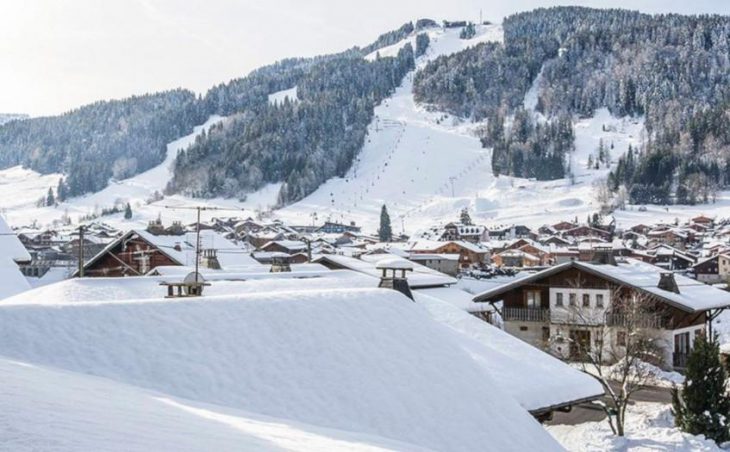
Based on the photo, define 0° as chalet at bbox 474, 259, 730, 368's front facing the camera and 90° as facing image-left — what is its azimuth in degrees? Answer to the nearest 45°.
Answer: approximately 45°

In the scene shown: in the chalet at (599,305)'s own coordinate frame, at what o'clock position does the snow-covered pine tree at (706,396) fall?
The snow-covered pine tree is roughly at 10 o'clock from the chalet.
